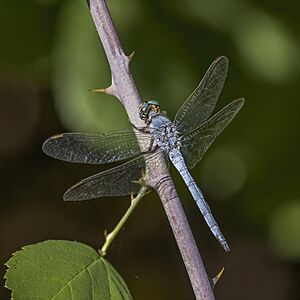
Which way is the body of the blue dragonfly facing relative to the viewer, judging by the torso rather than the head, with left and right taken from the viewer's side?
facing away from the viewer and to the left of the viewer

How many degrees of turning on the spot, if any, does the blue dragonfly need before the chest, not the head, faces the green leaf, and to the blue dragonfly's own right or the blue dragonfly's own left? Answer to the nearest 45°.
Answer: approximately 90° to the blue dragonfly's own left
